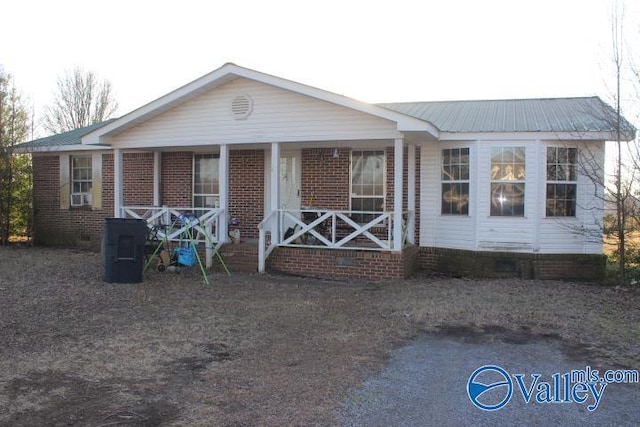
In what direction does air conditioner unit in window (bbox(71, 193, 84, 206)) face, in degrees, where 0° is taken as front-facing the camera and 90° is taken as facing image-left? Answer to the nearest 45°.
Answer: approximately 0°

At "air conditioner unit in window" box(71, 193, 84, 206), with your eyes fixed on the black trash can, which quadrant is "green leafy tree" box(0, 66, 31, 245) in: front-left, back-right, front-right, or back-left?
back-right

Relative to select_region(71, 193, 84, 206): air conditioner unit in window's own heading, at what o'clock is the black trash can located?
The black trash can is roughly at 12 o'clock from the air conditioner unit in window.
